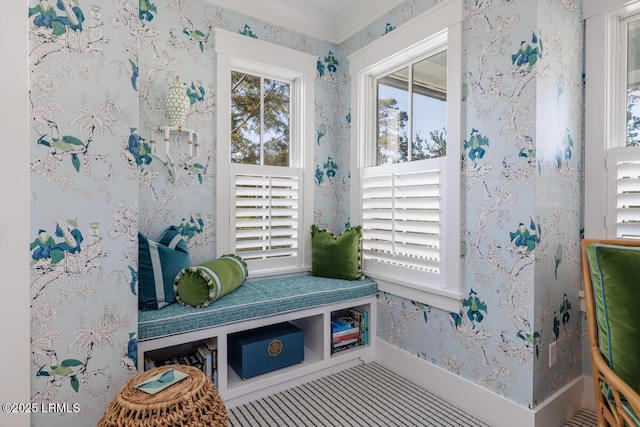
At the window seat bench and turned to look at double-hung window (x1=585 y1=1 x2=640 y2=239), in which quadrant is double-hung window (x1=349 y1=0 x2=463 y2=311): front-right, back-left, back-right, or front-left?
front-left

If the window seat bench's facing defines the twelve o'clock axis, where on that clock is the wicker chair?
The wicker chair is roughly at 12 o'clock from the window seat bench.

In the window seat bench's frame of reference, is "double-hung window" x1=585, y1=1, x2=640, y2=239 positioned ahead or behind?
ahead

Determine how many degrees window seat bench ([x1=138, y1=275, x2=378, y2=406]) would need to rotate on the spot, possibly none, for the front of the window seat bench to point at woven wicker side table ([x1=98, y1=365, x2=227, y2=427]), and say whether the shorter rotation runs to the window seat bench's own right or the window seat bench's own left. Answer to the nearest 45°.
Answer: approximately 90° to the window seat bench's own right

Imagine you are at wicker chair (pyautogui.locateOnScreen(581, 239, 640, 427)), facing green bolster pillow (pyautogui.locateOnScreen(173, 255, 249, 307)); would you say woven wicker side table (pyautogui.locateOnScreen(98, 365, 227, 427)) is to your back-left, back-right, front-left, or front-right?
front-left

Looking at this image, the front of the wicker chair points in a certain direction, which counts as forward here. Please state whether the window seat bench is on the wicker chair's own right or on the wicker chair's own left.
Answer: on the wicker chair's own right

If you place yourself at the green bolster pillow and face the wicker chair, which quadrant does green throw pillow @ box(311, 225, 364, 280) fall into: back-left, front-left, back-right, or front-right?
front-left

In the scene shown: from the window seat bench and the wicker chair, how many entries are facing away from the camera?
0
